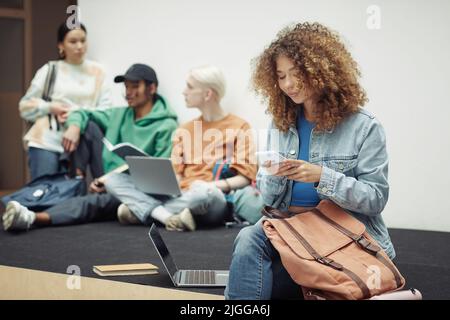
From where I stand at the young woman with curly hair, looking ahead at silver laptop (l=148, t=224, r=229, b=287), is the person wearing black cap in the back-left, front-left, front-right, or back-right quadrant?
front-right

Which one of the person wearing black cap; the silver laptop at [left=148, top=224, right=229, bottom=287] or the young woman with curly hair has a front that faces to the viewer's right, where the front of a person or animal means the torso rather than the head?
the silver laptop

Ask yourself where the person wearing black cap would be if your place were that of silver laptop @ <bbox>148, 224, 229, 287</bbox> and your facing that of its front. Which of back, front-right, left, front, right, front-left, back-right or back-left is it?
left

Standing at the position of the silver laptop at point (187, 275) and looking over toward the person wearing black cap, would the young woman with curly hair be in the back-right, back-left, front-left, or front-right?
back-right

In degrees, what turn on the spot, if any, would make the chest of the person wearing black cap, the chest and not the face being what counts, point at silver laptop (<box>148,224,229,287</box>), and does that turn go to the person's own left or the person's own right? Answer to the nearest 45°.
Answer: approximately 45° to the person's own left

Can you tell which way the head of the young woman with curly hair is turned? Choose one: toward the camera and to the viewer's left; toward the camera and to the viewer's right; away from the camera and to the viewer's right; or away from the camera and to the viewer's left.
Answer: toward the camera and to the viewer's left

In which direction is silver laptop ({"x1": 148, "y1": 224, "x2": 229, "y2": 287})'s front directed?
to the viewer's right

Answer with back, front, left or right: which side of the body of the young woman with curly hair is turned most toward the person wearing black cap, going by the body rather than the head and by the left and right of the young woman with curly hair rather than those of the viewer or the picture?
right

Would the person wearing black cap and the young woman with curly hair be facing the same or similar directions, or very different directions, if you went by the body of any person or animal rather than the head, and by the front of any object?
same or similar directions

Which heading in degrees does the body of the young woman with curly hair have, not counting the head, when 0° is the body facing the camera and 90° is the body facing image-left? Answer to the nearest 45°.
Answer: approximately 45°

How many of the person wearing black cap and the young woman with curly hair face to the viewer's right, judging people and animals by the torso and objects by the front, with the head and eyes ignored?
0

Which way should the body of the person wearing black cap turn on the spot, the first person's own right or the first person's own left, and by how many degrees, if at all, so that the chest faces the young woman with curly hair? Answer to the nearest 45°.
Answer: approximately 45° to the first person's own left

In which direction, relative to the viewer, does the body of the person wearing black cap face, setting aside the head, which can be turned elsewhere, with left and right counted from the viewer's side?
facing the viewer and to the left of the viewer

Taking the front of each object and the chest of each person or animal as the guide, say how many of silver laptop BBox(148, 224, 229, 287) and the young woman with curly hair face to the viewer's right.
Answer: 1

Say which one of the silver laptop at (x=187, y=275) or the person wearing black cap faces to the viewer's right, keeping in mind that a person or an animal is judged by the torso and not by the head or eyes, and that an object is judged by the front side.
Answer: the silver laptop
